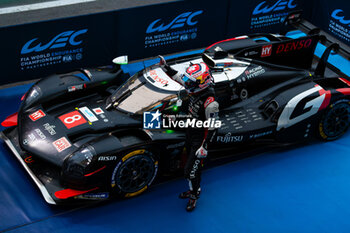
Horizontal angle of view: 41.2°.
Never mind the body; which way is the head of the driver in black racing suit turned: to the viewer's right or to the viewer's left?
to the viewer's left

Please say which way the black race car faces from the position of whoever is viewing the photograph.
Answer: facing the viewer and to the left of the viewer
